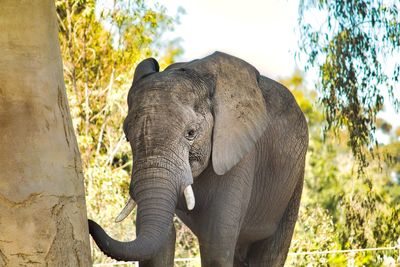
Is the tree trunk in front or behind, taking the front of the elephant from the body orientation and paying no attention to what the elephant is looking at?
in front

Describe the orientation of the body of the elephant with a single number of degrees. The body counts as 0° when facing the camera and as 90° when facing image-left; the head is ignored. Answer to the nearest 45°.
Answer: approximately 45°
